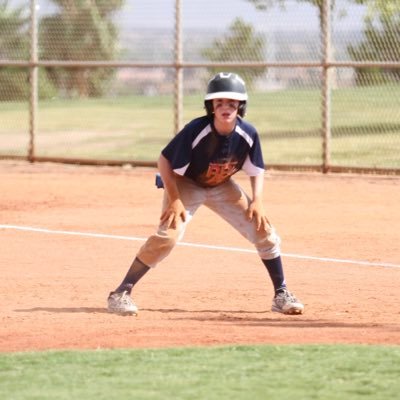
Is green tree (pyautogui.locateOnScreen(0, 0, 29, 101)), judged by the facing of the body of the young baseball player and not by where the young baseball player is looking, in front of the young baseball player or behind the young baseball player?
behind

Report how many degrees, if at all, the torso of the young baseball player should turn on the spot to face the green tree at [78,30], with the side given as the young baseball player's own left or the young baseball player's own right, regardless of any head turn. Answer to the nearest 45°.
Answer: approximately 180°

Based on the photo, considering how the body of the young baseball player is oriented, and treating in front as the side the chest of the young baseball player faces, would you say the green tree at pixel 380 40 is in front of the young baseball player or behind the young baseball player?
behind

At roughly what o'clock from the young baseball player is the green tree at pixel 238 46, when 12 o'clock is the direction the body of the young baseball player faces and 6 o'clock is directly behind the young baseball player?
The green tree is roughly at 6 o'clock from the young baseball player.

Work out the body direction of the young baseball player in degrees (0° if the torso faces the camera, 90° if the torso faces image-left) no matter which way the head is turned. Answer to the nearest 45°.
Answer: approximately 0°
